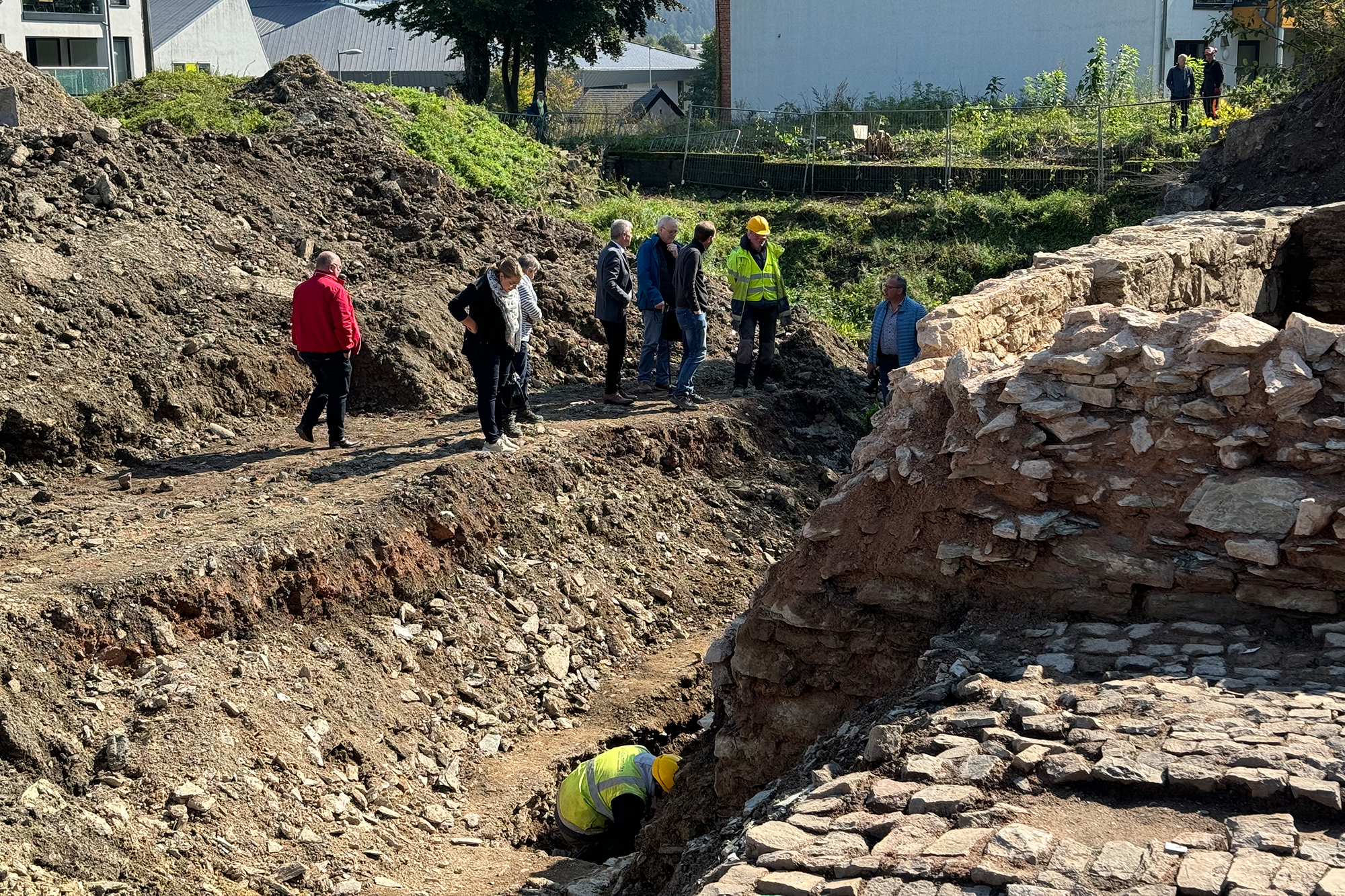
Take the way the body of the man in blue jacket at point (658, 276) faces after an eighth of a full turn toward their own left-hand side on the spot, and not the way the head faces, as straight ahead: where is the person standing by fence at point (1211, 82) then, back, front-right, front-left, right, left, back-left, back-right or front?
front-left

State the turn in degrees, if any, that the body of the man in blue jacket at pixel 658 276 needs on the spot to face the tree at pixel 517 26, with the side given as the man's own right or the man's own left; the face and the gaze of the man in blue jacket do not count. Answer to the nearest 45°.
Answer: approximately 135° to the man's own left

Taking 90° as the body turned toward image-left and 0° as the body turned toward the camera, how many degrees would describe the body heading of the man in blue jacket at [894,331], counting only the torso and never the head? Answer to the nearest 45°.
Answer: approximately 45°

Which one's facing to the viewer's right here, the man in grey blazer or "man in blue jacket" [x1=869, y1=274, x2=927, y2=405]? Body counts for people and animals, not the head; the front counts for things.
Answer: the man in grey blazer

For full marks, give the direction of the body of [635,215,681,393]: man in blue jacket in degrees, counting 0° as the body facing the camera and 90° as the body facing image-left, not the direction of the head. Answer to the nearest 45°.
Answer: approximately 315°

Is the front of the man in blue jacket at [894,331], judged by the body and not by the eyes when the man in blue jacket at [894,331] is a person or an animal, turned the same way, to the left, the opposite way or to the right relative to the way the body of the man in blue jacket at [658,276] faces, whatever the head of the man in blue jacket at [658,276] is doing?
to the right

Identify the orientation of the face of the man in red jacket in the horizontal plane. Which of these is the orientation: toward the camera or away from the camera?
away from the camera

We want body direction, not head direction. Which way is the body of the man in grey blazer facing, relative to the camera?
to the viewer's right
